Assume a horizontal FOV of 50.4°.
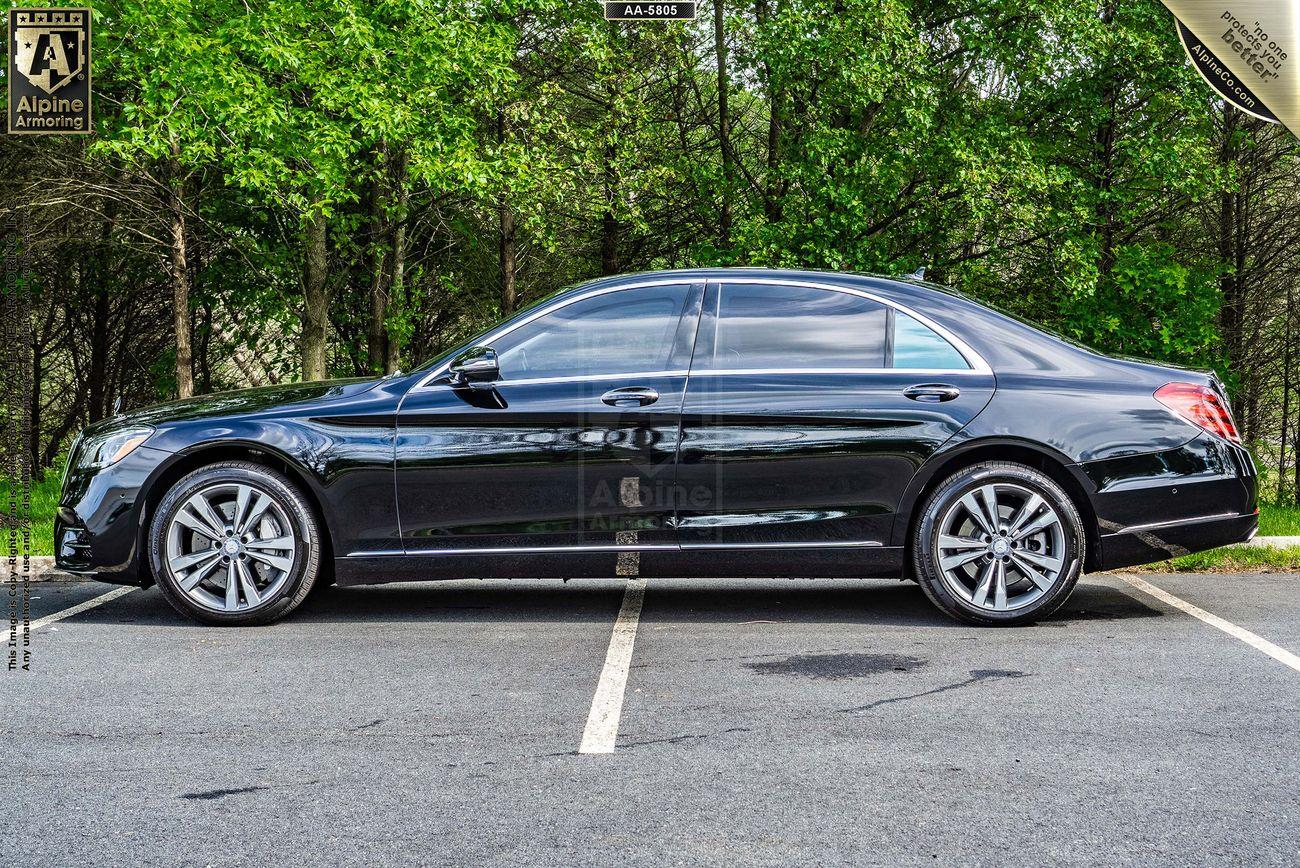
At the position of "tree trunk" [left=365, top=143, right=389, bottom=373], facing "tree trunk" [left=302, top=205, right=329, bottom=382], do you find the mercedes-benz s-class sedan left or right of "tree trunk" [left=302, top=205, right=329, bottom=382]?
left

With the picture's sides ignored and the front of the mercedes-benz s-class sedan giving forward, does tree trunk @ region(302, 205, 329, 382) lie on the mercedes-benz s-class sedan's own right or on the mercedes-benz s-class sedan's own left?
on the mercedes-benz s-class sedan's own right

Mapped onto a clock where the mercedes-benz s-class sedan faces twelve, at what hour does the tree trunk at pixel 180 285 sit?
The tree trunk is roughly at 2 o'clock from the mercedes-benz s-class sedan.

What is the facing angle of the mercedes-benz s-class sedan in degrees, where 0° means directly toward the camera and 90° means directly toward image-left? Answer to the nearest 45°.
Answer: approximately 90°

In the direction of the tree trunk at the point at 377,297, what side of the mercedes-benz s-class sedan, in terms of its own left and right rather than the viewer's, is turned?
right
